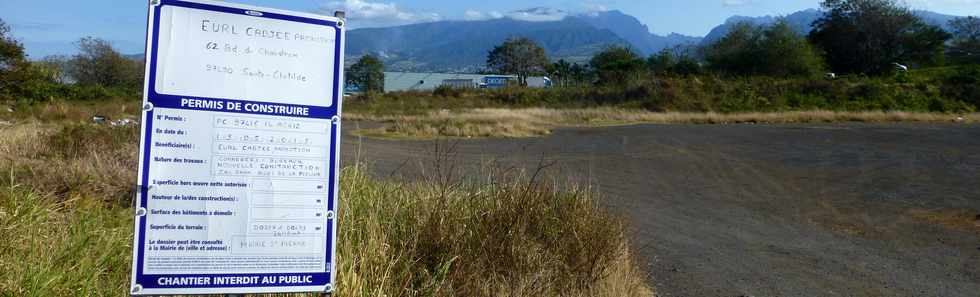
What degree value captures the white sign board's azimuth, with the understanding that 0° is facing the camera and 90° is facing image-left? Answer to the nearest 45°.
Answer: approximately 0°

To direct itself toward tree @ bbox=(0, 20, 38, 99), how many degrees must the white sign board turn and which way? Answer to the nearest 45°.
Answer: approximately 180°
